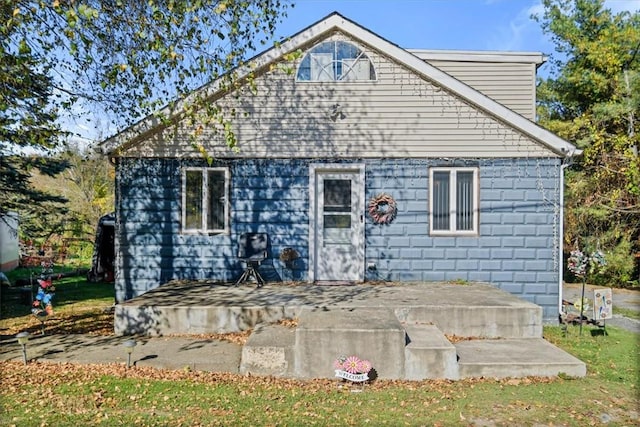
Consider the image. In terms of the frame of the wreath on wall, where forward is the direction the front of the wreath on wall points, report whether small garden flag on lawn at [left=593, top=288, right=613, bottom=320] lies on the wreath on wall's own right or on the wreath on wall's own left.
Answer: on the wreath on wall's own left

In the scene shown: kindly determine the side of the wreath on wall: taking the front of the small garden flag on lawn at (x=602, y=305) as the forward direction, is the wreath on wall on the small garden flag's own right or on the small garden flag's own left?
on the small garden flag's own right

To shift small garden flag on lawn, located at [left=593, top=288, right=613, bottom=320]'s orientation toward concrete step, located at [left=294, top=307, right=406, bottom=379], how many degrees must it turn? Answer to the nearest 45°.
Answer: approximately 45° to its right

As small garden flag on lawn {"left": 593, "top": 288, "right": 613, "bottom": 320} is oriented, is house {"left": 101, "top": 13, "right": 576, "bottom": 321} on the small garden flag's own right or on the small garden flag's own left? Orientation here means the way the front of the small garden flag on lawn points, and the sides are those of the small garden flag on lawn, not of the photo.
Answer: on the small garden flag's own right

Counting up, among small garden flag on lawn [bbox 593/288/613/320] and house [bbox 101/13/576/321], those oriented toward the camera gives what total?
2

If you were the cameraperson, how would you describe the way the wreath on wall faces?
facing the viewer

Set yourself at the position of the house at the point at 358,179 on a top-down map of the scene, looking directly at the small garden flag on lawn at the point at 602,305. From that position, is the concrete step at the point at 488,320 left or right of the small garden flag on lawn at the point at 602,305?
right

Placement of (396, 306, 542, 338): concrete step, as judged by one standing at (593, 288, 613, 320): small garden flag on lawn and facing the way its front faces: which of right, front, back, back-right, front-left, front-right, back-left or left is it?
front-right

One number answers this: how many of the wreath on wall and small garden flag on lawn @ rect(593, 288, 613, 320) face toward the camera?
2

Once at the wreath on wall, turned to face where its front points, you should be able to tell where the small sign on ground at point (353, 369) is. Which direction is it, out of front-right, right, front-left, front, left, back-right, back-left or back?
front

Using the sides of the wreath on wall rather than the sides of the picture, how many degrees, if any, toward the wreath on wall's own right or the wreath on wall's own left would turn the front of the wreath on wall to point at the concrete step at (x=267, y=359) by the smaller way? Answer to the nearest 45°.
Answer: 0° — it already faces it

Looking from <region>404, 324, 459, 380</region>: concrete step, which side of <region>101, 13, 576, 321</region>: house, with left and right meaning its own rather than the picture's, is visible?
front

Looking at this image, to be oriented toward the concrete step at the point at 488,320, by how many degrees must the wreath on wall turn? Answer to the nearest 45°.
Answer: approximately 45° to its left
